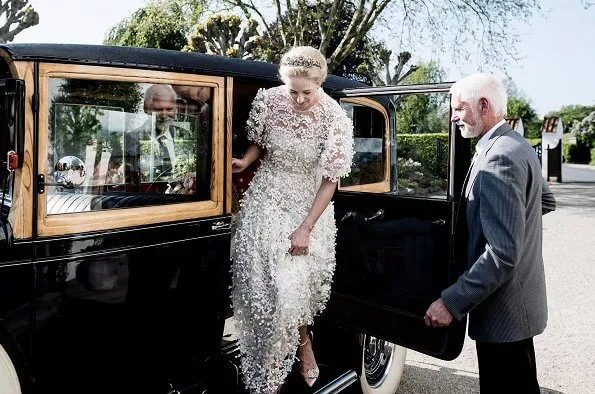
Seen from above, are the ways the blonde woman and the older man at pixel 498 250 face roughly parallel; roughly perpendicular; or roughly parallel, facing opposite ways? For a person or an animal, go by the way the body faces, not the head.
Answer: roughly perpendicular

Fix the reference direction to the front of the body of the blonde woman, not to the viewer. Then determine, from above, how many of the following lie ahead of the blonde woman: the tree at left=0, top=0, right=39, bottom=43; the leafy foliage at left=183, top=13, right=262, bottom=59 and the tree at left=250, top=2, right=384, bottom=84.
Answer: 0

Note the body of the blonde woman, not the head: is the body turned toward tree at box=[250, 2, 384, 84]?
no

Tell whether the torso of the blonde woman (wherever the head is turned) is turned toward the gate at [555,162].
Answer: no

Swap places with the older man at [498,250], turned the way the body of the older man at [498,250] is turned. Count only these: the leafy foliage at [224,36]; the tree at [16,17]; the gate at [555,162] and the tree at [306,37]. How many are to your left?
0

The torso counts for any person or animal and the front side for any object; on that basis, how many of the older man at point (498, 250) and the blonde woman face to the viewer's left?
1

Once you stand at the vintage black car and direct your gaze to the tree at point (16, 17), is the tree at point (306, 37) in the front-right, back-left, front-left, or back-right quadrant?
front-right

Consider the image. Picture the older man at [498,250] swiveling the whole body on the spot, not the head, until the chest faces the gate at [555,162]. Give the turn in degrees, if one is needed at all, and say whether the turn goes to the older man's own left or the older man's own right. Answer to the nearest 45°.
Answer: approximately 90° to the older man's own right

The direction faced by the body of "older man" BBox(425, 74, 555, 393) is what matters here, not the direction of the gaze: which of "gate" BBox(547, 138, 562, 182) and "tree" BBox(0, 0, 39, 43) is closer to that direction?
the tree

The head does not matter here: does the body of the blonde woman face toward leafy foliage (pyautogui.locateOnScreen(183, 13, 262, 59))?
no

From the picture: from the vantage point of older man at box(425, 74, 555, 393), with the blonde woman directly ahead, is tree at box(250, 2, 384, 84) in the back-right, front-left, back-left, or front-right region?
front-right

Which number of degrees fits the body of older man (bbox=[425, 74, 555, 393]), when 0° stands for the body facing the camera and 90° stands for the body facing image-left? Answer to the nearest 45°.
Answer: approximately 90°

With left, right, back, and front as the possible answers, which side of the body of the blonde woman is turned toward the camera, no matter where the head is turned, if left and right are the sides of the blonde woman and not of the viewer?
front
